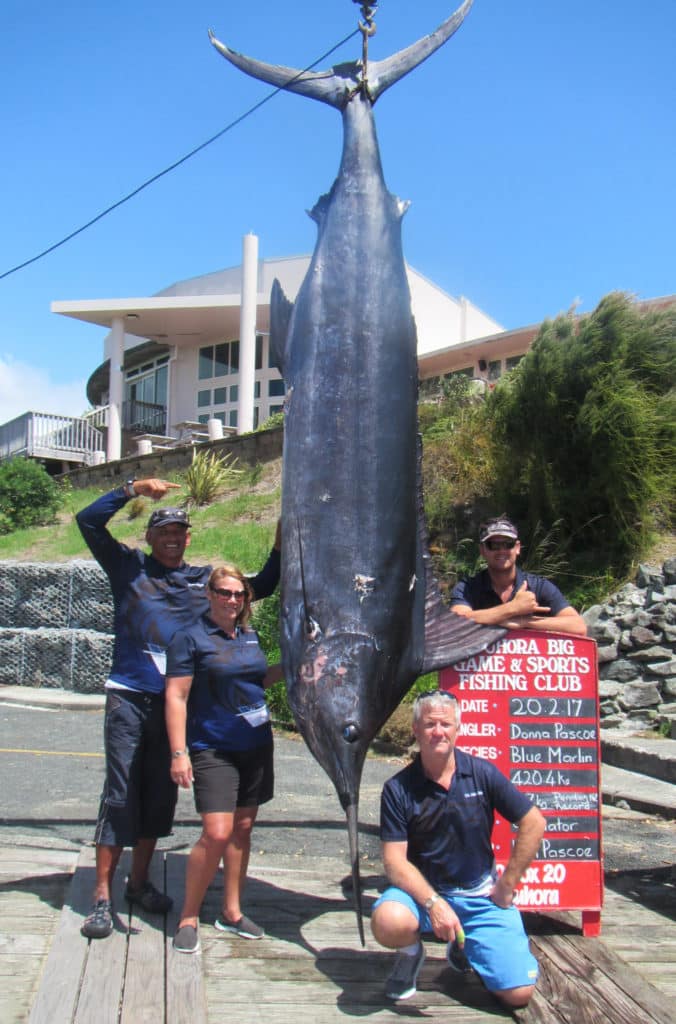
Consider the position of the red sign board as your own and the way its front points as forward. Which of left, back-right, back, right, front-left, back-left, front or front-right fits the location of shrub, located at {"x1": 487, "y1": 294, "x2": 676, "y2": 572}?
back

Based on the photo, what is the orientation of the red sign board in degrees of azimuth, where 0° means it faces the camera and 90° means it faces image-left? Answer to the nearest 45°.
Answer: approximately 0°

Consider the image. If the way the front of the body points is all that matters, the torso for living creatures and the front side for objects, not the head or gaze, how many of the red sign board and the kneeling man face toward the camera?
2

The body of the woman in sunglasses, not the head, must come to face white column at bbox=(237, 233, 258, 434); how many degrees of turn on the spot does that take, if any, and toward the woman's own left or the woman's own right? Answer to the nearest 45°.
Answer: approximately 135° to the woman's own left

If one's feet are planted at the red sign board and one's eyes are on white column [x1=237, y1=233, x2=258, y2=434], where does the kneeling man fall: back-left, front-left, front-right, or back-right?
back-left

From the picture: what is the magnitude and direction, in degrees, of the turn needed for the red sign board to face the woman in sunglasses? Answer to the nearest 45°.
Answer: approximately 45° to its right

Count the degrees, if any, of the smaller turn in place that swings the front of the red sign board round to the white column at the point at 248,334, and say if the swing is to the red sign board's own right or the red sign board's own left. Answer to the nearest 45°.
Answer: approximately 180°

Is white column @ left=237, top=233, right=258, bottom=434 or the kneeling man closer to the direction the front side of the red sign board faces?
the kneeling man

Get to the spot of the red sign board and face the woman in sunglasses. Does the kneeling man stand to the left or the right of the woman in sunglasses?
left

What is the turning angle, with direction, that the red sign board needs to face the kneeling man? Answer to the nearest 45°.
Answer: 0° — it already faces them
